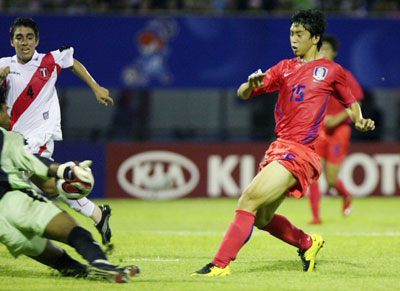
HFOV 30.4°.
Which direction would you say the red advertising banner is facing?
toward the camera

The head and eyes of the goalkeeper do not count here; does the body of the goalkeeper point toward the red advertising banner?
no

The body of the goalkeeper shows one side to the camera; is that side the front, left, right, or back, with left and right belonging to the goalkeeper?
right

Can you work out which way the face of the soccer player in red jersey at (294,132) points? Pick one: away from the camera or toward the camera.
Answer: toward the camera

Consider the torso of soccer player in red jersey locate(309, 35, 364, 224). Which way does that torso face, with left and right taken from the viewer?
facing the viewer and to the left of the viewer

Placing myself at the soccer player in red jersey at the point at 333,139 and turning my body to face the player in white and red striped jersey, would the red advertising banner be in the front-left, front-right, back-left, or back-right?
back-right

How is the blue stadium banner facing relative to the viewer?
toward the camera

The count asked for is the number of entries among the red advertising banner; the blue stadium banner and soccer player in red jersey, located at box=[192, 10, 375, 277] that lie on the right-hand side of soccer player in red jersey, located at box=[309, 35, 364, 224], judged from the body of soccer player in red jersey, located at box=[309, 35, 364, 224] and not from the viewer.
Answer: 2

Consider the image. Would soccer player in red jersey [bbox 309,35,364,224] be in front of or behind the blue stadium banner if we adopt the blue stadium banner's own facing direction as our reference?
in front

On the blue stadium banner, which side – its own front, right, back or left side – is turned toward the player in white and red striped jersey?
front

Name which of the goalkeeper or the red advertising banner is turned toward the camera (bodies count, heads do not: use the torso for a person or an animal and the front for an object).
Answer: the red advertising banner

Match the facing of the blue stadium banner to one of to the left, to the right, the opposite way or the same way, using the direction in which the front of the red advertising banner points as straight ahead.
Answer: the same way

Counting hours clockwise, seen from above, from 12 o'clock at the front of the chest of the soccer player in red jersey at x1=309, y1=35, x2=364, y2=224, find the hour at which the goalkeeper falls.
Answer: The goalkeeper is roughly at 11 o'clock from the soccer player in red jersey.

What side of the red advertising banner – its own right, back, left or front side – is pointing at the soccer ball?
front

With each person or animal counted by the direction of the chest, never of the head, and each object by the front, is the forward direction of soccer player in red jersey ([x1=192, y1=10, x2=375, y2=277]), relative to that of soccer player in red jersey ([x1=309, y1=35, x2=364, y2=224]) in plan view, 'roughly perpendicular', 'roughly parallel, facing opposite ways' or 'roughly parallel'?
roughly parallel

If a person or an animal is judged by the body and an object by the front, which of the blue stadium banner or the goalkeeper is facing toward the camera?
the blue stadium banner
